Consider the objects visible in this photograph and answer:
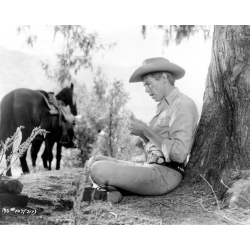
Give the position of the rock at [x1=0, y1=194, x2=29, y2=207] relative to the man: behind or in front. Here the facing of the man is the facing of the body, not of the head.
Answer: in front

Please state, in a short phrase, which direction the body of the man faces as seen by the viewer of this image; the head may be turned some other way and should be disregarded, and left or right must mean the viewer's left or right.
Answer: facing to the left of the viewer

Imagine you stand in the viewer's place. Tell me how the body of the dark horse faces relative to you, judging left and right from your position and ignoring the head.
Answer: facing away from the viewer and to the right of the viewer

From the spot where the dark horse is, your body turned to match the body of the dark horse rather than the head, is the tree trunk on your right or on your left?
on your right

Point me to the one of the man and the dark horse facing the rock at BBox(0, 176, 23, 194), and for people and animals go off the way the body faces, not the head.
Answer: the man

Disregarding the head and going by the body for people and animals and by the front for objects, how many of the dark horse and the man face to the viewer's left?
1

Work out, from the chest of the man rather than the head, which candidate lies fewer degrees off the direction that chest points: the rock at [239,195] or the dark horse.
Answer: the dark horse

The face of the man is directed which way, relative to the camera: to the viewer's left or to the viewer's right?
to the viewer's left

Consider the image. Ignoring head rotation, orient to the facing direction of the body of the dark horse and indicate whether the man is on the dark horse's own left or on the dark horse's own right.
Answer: on the dark horse's own right

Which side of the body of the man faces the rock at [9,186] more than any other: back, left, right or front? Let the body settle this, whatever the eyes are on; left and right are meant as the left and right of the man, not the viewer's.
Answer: front

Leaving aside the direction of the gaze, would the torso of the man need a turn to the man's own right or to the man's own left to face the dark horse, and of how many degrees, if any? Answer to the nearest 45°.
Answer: approximately 45° to the man's own right

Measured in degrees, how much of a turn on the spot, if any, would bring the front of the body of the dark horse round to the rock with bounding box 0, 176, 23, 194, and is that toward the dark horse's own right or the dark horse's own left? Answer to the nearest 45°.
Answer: approximately 135° to the dark horse's own right

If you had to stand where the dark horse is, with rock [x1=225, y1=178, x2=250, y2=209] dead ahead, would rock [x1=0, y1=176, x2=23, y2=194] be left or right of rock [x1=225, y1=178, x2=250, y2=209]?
right

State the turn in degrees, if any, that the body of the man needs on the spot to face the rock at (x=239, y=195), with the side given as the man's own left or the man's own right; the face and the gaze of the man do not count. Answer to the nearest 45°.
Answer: approximately 180°
